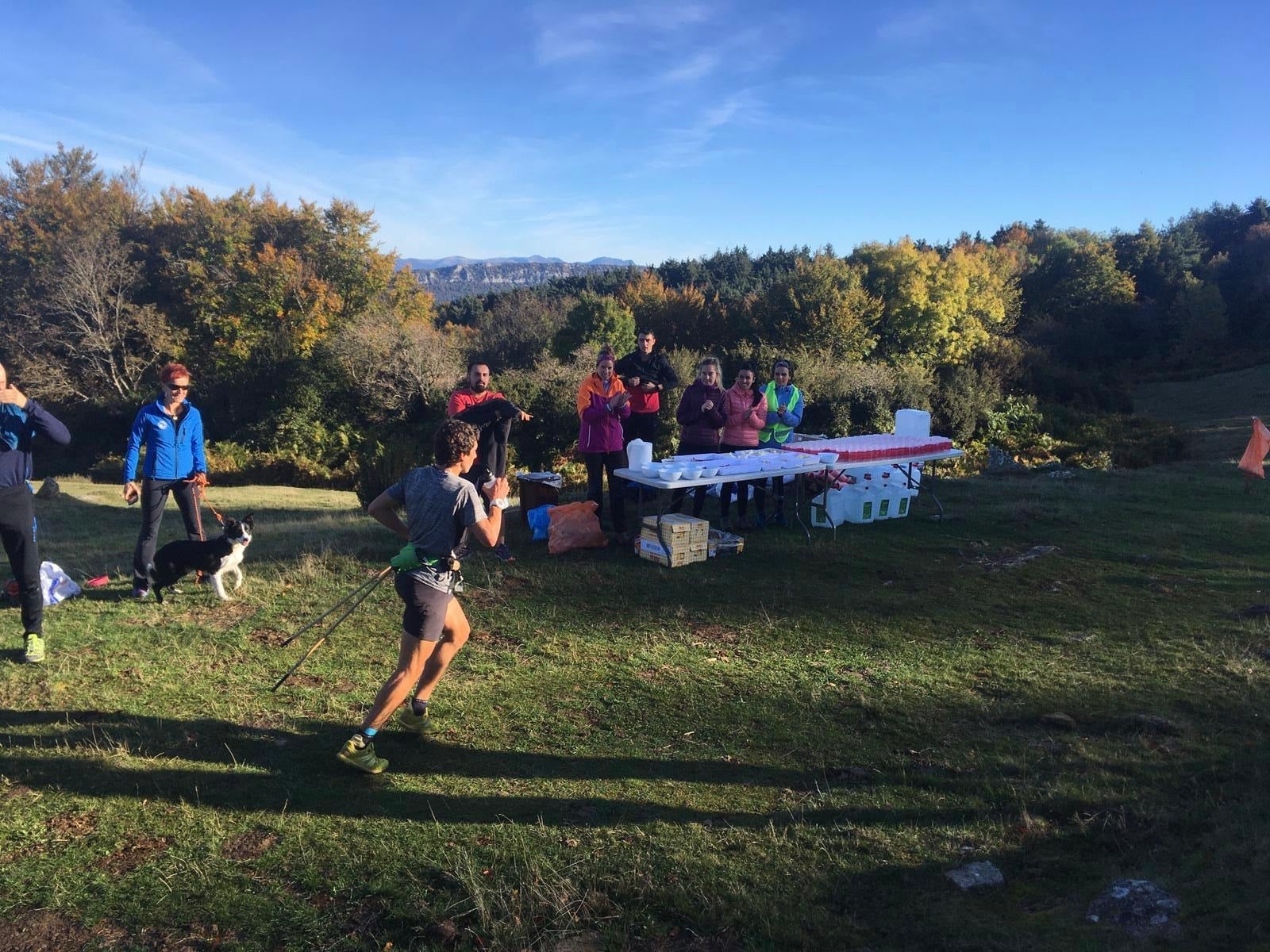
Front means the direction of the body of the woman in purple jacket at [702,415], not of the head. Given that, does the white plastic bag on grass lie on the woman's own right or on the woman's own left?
on the woman's own right

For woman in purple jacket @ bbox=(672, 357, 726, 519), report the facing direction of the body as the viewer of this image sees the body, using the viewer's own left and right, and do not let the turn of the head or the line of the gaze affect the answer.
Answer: facing the viewer

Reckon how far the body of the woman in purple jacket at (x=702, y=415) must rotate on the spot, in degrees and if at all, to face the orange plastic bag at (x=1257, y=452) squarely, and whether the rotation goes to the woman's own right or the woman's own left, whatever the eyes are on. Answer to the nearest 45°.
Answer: approximately 135° to the woman's own left

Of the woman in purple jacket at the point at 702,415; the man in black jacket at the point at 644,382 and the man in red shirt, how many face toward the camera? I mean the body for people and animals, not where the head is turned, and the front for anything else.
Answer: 3

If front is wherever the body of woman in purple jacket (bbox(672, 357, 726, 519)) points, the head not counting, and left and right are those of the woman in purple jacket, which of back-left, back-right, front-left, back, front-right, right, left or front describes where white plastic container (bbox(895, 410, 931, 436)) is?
back-left

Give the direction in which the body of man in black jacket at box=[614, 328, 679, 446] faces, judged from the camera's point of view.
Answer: toward the camera

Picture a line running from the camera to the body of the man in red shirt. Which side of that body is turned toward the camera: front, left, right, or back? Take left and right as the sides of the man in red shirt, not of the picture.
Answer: front

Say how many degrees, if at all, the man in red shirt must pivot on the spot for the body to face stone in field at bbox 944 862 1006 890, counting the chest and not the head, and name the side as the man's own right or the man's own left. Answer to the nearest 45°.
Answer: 0° — they already face it

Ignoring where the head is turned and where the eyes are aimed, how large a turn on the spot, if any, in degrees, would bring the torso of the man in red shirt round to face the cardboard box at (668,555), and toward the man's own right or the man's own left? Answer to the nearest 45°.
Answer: approximately 90° to the man's own left

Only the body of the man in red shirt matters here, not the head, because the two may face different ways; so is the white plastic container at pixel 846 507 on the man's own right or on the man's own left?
on the man's own left

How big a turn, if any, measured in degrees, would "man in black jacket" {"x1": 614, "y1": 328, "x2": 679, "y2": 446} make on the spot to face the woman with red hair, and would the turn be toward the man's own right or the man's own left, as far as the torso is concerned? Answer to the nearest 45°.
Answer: approximately 45° to the man's own right
